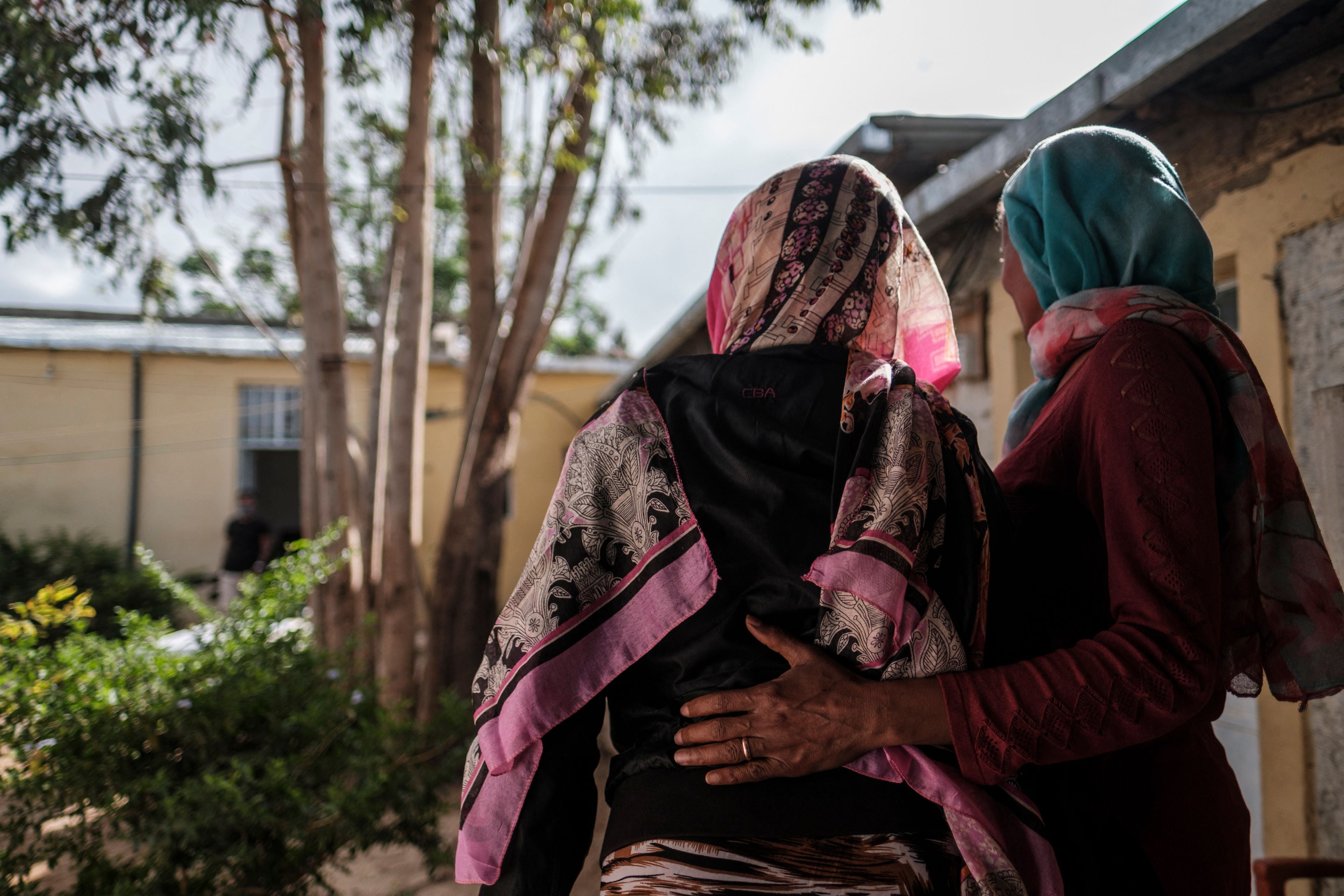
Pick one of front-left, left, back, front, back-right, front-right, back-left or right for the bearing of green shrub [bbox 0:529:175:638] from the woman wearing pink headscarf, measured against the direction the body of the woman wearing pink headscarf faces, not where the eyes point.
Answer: front-left

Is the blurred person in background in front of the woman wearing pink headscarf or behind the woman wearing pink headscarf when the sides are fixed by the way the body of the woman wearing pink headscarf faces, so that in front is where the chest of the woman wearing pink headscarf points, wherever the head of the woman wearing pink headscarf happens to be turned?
in front

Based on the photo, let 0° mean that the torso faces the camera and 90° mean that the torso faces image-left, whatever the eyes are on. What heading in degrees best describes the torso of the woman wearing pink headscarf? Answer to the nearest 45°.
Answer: approximately 180°

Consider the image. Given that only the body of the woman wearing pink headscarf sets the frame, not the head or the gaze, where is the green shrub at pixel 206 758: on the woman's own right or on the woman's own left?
on the woman's own left

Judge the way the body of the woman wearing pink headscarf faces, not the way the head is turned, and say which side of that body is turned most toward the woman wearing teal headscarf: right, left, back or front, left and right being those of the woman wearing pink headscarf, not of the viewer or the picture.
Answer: right

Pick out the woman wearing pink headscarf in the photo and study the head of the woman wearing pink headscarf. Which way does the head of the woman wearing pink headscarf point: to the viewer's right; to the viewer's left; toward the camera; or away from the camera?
away from the camera
